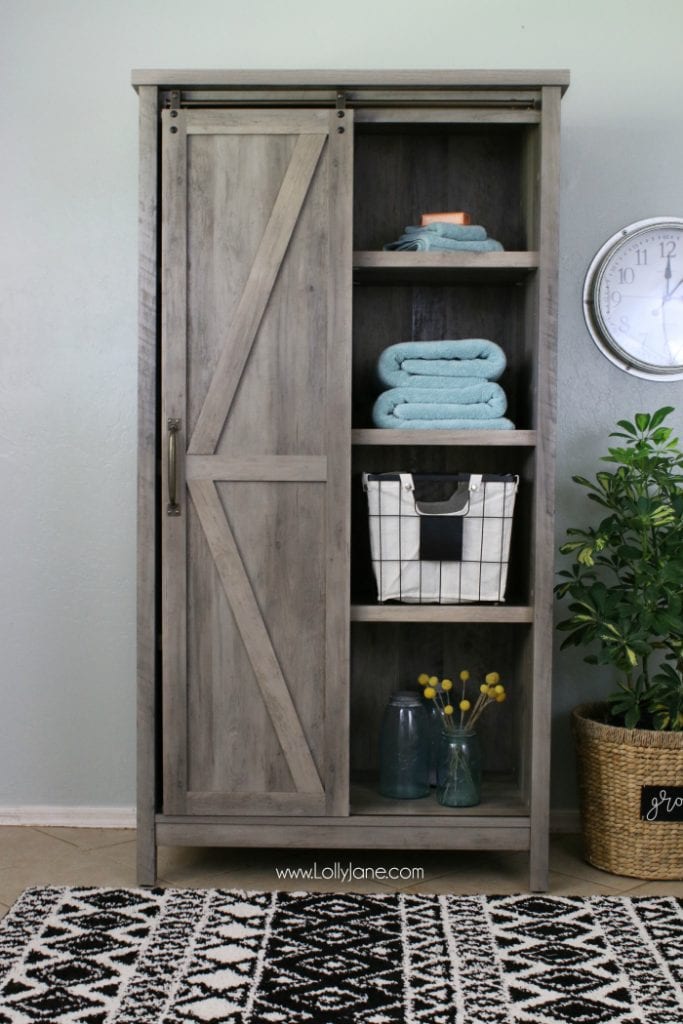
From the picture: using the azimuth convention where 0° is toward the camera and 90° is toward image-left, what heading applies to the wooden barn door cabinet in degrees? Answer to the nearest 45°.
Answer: approximately 0°

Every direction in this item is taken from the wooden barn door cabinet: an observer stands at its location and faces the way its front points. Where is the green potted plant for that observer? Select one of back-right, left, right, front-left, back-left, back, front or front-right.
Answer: left
